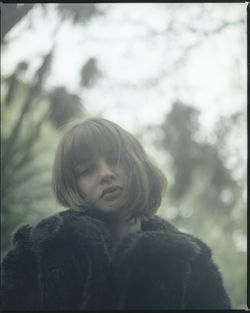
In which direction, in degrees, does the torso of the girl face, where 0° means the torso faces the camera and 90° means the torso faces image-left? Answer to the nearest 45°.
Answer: approximately 0°

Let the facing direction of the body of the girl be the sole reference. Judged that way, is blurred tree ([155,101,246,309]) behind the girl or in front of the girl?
behind

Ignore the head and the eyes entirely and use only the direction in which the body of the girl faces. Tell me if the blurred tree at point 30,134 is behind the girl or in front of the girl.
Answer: behind
